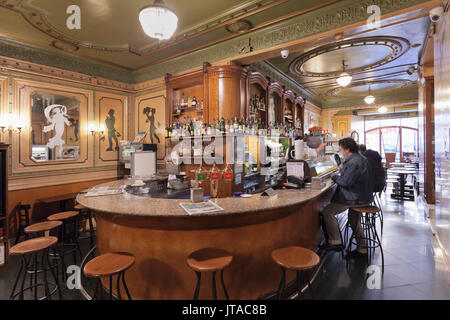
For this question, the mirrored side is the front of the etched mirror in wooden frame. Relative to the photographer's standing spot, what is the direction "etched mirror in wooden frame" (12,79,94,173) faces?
facing the viewer and to the right of the viewer

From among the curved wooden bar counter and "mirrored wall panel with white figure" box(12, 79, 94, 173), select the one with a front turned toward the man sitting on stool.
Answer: the mirrored wall panel with white figure

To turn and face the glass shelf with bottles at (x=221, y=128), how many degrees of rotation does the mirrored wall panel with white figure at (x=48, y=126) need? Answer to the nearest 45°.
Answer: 0° — it already faces it

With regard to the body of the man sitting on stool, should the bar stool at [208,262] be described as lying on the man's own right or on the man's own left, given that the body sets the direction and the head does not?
on the man's own left

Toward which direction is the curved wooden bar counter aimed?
toward the camera

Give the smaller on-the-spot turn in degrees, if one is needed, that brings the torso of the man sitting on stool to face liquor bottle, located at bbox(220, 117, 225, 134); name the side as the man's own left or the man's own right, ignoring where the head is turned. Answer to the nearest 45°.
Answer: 0° — they already face it

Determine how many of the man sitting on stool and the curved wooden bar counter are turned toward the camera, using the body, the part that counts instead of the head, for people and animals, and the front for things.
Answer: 1

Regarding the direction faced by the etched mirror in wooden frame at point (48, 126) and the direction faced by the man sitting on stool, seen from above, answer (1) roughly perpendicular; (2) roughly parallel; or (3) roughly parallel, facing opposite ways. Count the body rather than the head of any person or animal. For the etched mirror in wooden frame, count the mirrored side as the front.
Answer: roughly parallel, facing opposite ways

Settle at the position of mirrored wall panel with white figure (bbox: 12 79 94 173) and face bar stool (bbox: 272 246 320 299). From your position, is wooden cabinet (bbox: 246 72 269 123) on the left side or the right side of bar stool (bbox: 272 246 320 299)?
left

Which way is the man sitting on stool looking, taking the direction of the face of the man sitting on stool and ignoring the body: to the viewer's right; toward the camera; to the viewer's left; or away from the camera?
to the viewer's left

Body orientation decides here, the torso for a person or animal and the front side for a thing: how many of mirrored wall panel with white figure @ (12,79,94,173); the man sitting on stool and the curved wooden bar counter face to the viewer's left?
1

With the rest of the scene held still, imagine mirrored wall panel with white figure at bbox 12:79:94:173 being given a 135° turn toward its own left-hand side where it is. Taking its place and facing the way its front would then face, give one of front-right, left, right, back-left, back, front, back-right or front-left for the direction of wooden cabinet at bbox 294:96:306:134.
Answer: right

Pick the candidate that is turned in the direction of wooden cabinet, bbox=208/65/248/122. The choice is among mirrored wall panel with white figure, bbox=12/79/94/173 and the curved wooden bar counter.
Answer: the mirrored wall panel with white figure

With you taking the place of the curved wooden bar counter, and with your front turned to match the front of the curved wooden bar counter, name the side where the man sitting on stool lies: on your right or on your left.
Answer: on your left

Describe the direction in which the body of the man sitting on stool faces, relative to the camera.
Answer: to the viewer's left
